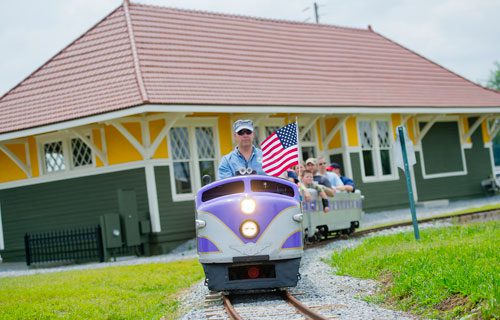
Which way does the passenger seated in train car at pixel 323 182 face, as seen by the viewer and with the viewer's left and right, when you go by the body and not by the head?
facing the viewer and to the left of the viewer

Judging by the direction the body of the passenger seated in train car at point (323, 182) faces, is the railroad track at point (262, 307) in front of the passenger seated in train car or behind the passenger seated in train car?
in front

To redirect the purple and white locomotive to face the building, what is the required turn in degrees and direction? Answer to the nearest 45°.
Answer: approximately 180°

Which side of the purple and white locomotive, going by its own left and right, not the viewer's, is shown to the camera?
front

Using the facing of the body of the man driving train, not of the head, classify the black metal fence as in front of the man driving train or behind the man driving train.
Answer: behind

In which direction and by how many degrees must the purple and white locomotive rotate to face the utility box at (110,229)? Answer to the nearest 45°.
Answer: approximately 180°

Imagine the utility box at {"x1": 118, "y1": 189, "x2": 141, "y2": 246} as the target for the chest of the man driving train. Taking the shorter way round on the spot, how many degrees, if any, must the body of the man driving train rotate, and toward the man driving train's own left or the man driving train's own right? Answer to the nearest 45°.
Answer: approximately 180°

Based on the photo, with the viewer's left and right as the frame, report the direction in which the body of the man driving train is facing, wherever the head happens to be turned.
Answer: facing the viewer

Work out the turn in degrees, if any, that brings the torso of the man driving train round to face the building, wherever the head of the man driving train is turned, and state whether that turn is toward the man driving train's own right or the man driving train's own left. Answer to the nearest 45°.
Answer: approximately 180°

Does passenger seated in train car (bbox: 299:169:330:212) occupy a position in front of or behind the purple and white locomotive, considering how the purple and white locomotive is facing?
behind

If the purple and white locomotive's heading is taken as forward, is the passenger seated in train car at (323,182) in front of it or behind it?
behind

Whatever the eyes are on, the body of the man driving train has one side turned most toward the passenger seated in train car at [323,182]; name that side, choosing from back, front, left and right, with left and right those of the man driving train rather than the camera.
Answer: back
